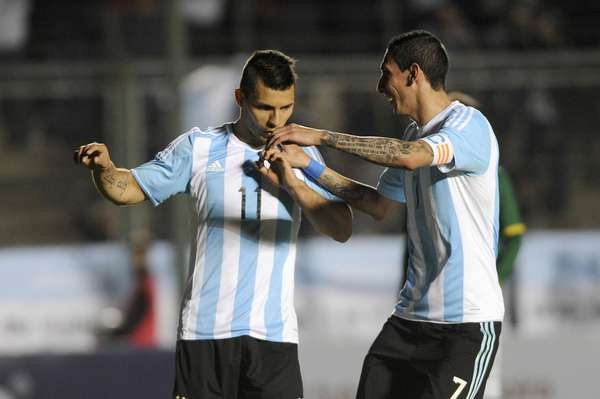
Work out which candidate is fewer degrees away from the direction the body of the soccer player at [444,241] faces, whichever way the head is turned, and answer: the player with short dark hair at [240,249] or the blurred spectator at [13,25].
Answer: the player with short dark hair

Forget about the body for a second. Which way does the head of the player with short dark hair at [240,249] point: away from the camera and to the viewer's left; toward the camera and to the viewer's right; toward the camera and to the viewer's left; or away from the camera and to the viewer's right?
toward the camera and to the viewer's right

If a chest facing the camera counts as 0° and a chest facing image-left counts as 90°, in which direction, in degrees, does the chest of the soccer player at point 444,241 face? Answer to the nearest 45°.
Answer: approximately 45°

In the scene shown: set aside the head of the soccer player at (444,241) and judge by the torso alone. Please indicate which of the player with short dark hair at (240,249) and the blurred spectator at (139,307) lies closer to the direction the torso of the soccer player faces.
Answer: the player with short dark hair

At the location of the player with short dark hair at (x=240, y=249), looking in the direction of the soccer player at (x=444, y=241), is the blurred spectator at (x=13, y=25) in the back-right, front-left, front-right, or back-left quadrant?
back-left

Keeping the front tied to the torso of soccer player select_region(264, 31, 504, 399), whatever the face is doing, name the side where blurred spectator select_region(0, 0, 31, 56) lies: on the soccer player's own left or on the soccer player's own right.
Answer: on the soccer player's own right

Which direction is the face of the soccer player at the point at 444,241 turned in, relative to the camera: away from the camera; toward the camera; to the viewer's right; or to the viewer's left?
to the viewer's left

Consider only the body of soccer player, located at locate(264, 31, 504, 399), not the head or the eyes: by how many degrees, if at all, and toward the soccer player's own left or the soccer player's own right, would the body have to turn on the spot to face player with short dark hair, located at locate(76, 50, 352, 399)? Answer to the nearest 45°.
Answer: approximately 45° to the soccer player's own right
